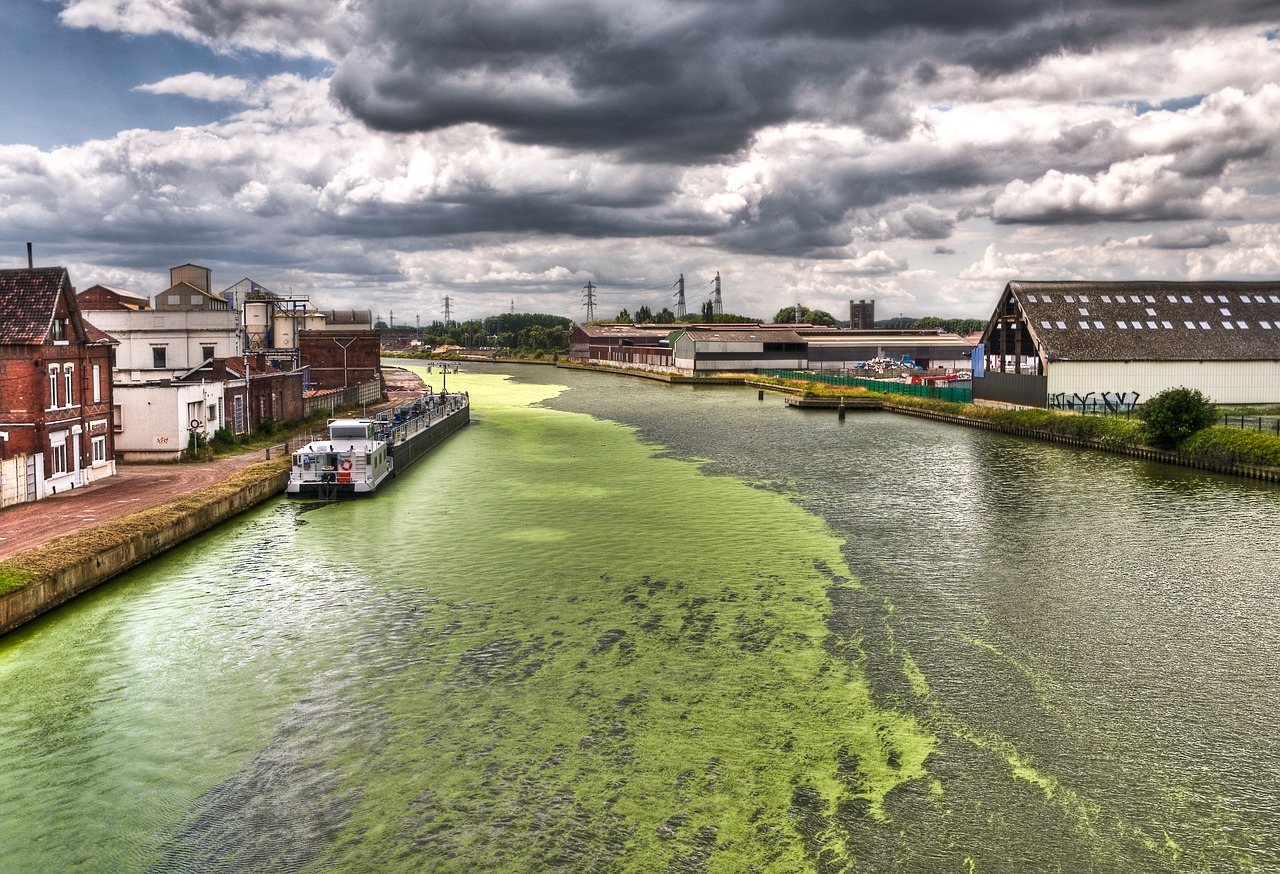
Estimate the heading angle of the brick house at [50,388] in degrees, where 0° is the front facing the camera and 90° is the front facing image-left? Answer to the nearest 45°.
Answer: approximately 315°

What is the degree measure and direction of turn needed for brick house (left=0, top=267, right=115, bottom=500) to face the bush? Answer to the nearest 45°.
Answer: approximately 45° to its left
